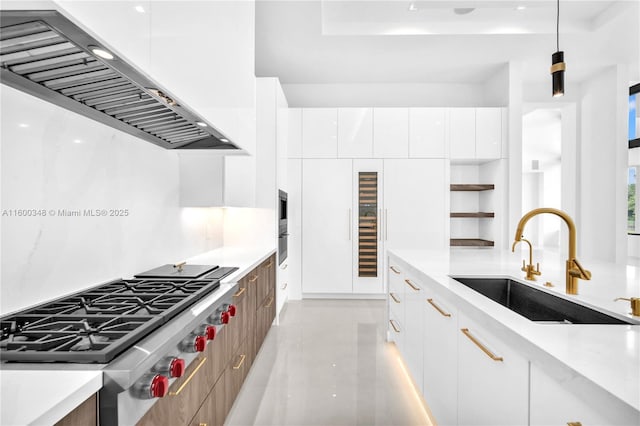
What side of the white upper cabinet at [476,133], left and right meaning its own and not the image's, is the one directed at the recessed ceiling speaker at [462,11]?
front

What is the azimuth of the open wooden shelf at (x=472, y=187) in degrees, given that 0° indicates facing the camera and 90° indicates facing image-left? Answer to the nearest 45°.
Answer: approximately 0°

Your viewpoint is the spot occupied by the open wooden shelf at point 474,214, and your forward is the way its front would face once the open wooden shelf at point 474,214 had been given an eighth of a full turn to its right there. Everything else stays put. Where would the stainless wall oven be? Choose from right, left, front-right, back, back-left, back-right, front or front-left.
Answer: front

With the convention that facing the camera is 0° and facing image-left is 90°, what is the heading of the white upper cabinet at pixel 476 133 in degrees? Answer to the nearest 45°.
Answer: approximately 0°

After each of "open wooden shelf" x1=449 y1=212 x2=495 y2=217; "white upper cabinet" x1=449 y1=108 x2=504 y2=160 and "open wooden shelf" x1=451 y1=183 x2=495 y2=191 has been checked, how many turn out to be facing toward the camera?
3

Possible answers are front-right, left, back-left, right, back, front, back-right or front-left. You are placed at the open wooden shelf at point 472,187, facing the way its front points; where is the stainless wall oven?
front-right

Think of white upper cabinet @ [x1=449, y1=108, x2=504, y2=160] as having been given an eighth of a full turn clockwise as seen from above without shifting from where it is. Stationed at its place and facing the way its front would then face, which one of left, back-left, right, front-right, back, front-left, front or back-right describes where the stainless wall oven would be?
front

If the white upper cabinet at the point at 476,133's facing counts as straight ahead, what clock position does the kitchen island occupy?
The kitchen island is roughly at 12 o'clock from the white upper cabinet.

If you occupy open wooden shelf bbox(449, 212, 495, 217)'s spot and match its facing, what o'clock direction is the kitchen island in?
The kitchen island is roughly at 12 o'clock from the open wooden shelf.
